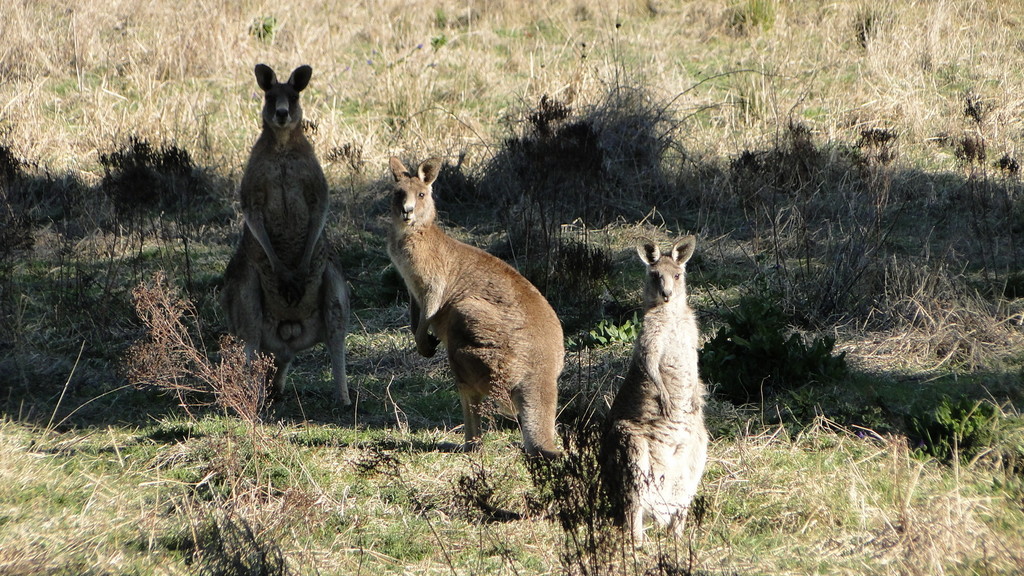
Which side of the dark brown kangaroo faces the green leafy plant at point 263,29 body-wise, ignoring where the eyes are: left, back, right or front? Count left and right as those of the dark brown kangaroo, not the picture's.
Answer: back

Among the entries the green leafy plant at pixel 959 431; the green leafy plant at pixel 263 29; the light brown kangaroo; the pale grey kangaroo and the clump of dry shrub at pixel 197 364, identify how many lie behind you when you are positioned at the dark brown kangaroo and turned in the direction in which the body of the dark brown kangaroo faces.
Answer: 1

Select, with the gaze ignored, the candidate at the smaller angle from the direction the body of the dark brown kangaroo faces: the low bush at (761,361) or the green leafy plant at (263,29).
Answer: the low bush

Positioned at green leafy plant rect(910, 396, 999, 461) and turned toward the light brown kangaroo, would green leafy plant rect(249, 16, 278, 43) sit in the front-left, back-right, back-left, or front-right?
front-right

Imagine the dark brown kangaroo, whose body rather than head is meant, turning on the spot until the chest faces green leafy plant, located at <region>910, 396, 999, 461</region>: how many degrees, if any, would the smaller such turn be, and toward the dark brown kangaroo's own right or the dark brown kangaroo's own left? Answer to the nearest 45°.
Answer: approximately 45° to the dark brown kangaroo's own left

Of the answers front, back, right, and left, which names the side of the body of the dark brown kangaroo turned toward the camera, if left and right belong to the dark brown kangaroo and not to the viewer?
front

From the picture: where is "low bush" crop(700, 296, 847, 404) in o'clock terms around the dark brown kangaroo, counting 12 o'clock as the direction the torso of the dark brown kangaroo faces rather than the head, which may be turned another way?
The low bush is roughly at 10 o'clock from the dark brown kangaroo.

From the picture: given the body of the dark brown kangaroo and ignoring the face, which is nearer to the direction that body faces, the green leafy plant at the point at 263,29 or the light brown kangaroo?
the light brown kangaroo

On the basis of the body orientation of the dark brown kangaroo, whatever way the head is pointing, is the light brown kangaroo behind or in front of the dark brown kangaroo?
in front

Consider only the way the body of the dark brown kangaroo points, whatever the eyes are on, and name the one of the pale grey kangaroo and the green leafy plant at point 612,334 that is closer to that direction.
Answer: the pale grey kangaroo

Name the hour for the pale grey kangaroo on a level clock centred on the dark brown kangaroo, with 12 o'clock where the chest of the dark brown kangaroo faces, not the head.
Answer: The pale grey kangaroo is roughly at 11 o'clock from the dark brown kangaroo.

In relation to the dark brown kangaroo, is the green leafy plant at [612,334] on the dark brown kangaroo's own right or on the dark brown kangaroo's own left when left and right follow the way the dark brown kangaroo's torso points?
on the dark brown kangaroo's own left

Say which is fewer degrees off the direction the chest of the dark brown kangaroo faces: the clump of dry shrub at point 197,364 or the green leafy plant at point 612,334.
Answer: the clump of dry shrub

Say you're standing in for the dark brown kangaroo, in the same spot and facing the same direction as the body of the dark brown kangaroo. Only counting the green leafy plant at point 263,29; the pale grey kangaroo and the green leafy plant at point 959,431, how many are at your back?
1
